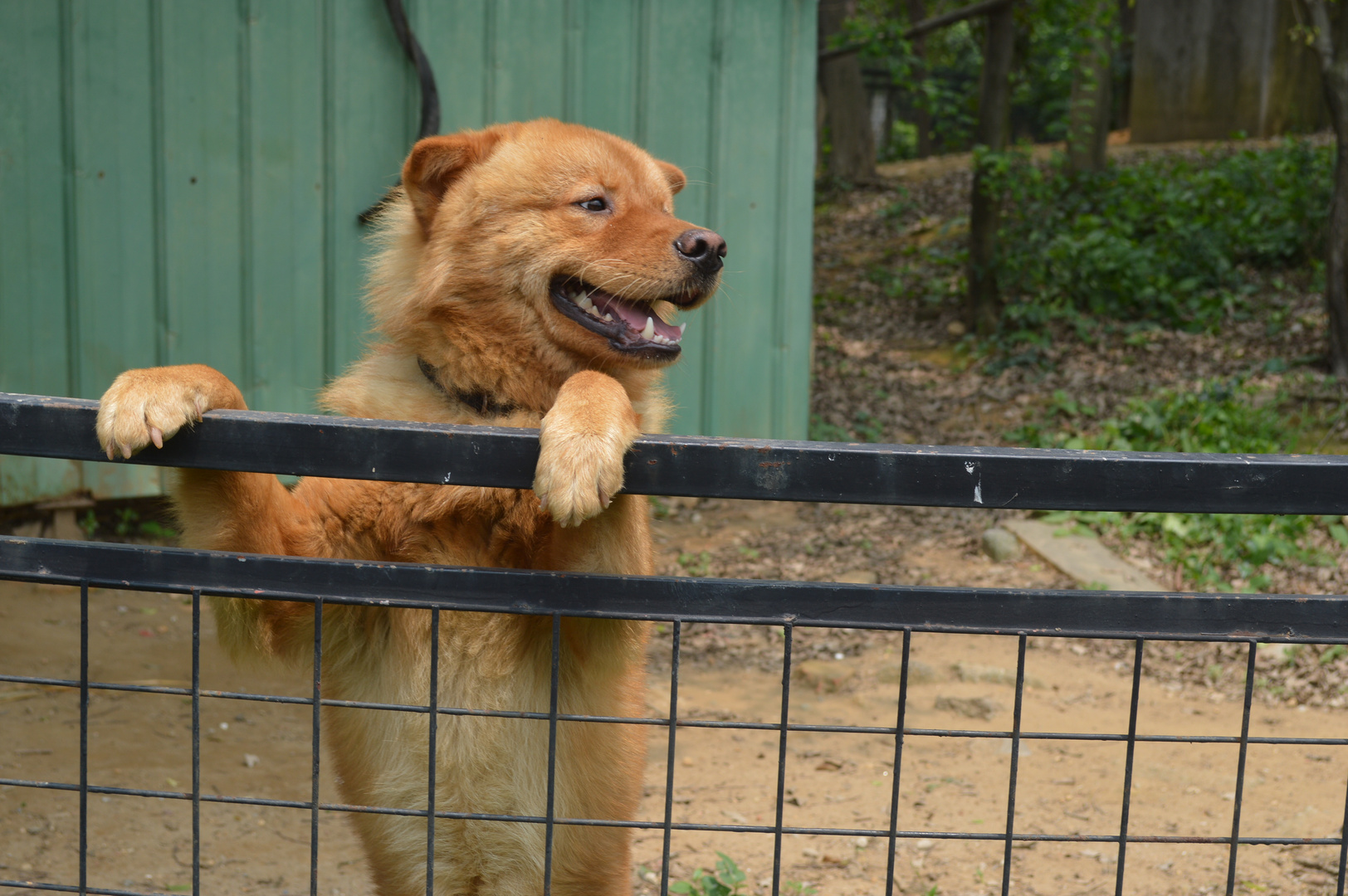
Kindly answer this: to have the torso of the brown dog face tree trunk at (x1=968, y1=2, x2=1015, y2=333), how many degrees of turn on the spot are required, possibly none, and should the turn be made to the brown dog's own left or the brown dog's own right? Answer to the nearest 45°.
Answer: approximately 135° to the brown dog's own left

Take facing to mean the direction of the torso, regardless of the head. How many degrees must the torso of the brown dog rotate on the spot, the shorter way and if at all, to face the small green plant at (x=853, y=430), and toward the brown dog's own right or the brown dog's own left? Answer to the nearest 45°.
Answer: approximately 135° to the brown dog's own left

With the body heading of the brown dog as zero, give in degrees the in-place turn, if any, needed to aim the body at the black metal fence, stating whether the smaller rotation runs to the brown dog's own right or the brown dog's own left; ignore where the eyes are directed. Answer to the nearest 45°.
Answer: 0° — it already faces it

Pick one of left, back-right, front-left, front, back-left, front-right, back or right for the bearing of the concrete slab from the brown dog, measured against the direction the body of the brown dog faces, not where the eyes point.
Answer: back-left

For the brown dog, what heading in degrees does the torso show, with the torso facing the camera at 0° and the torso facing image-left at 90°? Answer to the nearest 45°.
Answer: approximately 0°

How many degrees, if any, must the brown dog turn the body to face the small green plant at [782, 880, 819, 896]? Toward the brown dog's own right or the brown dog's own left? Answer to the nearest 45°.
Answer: approximately 135° to the brown dog's own left

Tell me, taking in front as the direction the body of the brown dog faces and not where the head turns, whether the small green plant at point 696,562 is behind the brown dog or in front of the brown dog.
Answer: behind

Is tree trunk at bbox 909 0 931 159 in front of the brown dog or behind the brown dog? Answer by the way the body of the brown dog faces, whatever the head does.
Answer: behind

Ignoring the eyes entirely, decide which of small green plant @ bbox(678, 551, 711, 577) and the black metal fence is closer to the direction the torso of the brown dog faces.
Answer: the black metal fence

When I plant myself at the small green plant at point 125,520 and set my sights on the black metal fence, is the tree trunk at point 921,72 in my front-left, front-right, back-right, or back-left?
back-left
